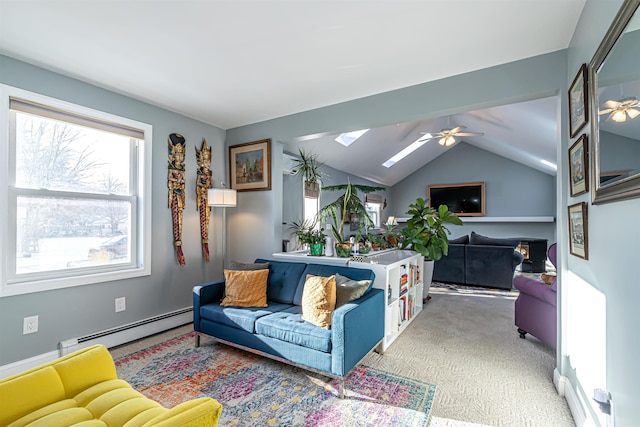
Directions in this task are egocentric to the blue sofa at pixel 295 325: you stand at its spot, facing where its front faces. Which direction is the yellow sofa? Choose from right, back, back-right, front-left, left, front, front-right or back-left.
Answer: front

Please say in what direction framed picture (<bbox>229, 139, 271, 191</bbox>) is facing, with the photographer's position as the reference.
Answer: facing the viewer and to the left of the viewer

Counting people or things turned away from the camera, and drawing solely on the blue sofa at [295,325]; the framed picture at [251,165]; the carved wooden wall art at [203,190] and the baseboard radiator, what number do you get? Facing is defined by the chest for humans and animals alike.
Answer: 0

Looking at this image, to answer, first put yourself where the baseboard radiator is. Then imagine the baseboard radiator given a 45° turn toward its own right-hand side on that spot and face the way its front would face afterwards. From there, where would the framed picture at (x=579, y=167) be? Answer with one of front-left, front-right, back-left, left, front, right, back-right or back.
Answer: front-left

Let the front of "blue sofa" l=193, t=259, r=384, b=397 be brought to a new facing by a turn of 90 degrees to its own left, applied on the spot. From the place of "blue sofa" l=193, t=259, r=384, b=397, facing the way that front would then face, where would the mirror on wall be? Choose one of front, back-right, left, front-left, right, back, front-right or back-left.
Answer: front

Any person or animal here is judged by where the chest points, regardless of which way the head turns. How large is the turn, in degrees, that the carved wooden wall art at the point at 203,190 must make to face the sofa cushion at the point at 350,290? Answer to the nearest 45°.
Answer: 0° — it already faces it

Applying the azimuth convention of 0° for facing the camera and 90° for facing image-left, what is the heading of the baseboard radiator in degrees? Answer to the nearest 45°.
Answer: approximately 315°

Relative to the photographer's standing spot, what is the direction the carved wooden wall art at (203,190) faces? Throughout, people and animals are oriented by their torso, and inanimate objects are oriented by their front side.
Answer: facing the viewer and to the right of the viewer

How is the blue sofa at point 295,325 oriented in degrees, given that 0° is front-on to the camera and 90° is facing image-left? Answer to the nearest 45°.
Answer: approximately 45°

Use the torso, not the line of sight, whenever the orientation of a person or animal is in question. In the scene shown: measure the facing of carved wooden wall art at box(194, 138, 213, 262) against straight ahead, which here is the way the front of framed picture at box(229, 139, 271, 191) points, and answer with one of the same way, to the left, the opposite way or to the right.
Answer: to the left

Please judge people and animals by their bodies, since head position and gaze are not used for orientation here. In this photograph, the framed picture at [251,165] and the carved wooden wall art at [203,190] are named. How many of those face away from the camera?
0

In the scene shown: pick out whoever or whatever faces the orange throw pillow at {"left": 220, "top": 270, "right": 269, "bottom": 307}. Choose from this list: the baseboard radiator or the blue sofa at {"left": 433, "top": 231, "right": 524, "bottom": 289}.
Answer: the baseboard radiator

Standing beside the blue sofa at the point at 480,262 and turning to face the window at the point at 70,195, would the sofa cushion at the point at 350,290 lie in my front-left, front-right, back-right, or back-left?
front-left
